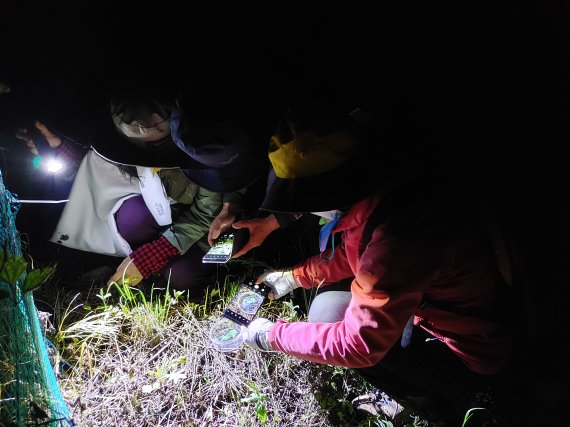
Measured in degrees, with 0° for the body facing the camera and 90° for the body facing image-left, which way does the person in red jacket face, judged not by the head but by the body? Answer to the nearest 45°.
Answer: approximately 90°
